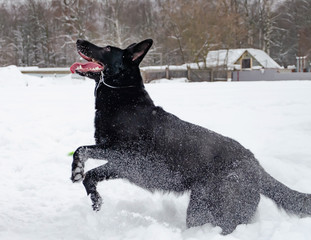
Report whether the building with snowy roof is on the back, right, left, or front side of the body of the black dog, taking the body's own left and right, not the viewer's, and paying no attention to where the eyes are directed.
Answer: right

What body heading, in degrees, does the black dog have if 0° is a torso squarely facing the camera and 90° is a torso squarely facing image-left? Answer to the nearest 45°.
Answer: approximately 90°
